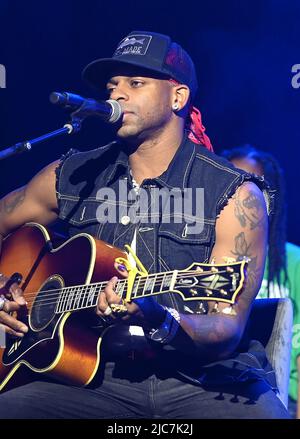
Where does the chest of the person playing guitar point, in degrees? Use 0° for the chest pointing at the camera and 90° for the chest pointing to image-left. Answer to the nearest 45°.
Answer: approximately 45°
